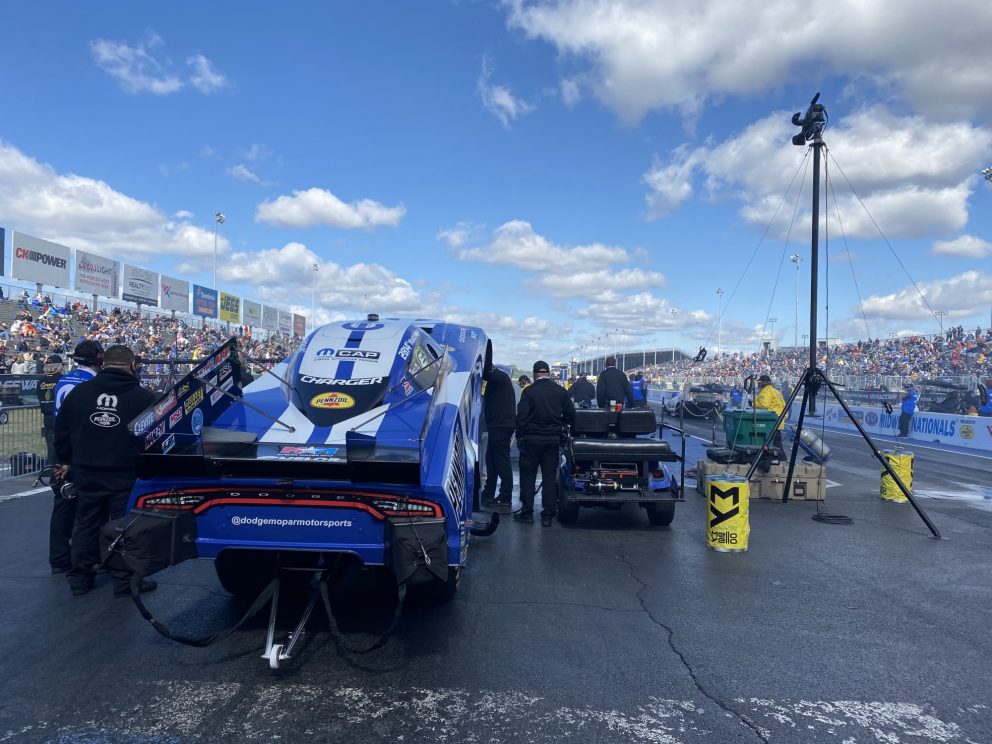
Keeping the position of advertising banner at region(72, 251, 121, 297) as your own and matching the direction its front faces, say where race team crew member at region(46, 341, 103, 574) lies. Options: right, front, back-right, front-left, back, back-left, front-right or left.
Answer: front-right

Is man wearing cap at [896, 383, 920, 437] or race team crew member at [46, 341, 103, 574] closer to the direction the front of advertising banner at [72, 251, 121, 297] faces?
the man wearing cap

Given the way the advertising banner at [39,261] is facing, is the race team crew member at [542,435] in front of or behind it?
in front

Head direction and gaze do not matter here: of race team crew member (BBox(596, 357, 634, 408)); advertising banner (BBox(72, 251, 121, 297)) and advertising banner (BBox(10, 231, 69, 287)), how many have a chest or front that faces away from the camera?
1

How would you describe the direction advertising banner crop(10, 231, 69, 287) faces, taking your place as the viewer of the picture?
facing the viewer and to the right of the viewer

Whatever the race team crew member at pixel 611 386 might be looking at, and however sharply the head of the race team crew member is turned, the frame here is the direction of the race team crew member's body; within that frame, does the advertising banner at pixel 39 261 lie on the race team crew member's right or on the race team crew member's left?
on the race team crew member's left

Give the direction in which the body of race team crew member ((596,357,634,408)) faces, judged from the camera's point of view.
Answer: away from the camera

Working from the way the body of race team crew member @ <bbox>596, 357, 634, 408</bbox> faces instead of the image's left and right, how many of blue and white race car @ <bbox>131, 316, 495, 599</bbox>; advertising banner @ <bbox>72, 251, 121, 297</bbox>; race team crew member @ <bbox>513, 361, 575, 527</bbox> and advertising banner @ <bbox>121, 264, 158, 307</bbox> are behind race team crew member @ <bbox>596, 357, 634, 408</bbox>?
2

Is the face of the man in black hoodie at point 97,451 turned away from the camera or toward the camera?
away from the camera

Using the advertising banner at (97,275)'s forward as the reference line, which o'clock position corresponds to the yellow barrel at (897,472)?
The yellow barrel is roughly at 1 o'clock from the advertising banner.

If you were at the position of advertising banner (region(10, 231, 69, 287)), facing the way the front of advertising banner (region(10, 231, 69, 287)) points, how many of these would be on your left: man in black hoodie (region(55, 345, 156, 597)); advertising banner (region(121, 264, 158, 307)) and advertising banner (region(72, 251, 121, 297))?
2

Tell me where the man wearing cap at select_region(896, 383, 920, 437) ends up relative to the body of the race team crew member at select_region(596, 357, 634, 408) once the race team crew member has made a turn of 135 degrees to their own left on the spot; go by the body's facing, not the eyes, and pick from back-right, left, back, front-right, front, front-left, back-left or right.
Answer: back

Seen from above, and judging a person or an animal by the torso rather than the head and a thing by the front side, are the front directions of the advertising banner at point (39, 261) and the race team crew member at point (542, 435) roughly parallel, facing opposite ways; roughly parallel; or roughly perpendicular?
roughly perpendicular
